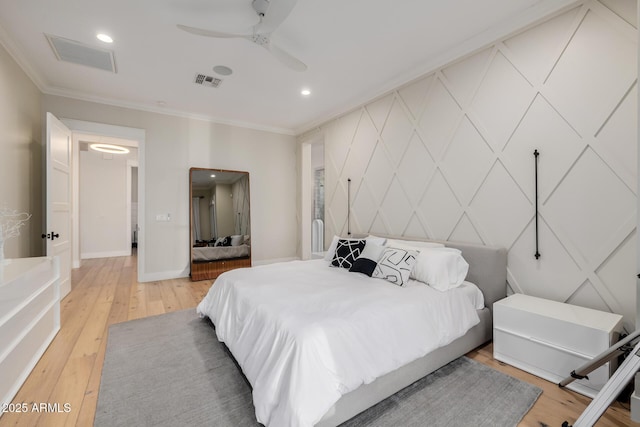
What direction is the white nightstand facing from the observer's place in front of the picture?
facing the viewer and to the left of the viewer

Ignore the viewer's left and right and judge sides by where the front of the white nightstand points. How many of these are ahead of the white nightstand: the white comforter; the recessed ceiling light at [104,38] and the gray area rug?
3

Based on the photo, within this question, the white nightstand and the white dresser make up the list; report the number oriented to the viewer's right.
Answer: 1

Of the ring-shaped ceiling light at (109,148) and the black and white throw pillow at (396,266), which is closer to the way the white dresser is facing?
the black and white throw pillow

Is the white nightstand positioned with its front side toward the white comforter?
no

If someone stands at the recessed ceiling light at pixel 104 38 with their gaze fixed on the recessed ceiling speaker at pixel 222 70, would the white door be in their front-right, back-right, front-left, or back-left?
back-left

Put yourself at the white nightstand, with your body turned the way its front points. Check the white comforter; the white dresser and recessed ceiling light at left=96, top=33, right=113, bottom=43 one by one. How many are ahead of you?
3

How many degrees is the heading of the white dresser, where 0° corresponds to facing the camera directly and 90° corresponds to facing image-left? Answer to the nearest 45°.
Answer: approximately 270°

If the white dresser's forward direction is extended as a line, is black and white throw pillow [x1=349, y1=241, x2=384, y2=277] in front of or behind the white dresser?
in front

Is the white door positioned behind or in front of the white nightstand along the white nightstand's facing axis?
in front

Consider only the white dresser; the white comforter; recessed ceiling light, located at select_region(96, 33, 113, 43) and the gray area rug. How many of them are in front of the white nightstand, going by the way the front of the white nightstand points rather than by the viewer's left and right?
4

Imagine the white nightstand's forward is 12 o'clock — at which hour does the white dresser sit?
The white dresser is roughly at 12 o'clock from the white nightstand.
